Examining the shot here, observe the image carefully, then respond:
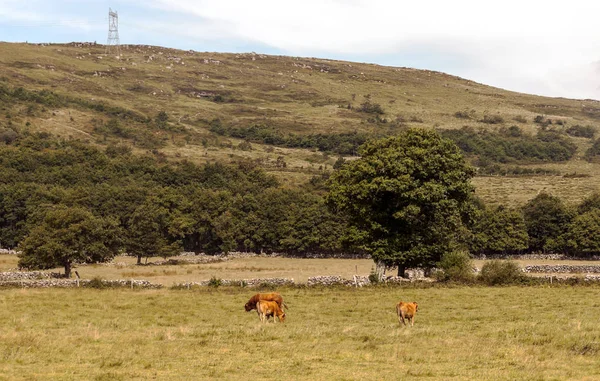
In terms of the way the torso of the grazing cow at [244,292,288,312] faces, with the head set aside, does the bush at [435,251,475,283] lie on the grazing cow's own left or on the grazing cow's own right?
on the grazing cow's own right

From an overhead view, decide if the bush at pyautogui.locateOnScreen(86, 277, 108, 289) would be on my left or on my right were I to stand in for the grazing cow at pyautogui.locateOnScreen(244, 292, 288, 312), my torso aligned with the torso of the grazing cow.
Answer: on my right

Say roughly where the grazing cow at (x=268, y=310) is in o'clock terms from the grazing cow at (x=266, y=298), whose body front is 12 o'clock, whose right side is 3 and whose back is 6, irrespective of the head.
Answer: the grazing cow at (x=268, y=310) is roughly at 9 o'clock from the grazing cow at (x=266, y=298).

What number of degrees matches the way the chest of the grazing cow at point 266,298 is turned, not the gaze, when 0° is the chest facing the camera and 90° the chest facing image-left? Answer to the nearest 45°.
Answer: approximately 90°

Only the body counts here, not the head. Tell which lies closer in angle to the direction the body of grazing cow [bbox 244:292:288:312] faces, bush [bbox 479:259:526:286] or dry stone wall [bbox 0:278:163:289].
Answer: the dry stone wall

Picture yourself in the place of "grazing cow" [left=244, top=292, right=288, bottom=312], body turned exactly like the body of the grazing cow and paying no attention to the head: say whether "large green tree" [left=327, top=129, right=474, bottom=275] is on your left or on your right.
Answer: on your right

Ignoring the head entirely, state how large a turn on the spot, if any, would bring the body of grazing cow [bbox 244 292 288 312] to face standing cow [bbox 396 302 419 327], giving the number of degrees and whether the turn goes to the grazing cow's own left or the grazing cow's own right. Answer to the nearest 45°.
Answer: approximately 135° to the grazing cow's own left

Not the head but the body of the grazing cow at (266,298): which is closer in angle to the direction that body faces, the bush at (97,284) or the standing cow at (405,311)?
the bush
